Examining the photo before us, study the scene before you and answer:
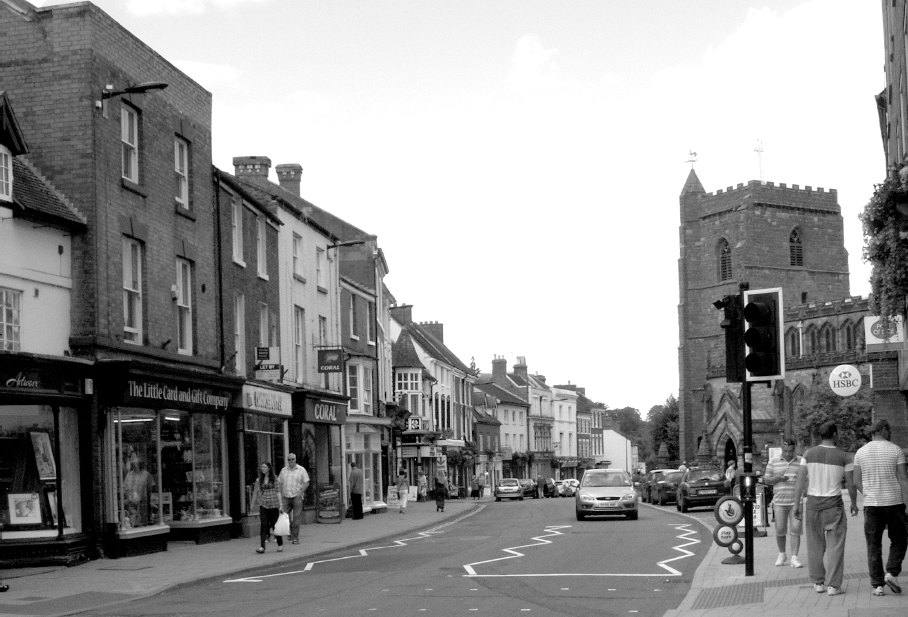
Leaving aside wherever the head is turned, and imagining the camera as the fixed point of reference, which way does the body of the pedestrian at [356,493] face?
away from the camera

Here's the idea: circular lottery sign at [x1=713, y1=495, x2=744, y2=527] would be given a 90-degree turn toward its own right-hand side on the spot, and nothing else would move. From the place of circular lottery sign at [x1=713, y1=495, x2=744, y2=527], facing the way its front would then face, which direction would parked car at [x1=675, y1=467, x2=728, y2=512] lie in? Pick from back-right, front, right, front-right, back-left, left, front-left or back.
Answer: right

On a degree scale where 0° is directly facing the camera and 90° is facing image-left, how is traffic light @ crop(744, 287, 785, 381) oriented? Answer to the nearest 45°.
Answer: approximately 45°

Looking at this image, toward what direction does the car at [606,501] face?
toward the camera

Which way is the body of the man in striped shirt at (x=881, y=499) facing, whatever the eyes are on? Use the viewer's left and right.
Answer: facing away from the viewer

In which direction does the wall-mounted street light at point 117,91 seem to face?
to the viewer's right

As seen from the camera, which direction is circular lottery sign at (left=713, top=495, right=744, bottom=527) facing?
toward the camera
